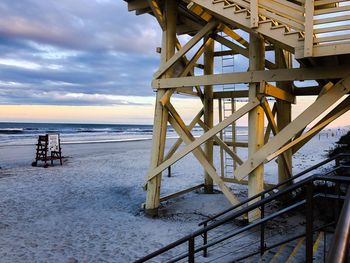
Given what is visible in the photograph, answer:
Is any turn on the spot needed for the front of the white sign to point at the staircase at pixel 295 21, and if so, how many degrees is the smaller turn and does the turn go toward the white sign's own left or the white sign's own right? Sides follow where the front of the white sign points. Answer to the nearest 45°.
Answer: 0° — it already faces it

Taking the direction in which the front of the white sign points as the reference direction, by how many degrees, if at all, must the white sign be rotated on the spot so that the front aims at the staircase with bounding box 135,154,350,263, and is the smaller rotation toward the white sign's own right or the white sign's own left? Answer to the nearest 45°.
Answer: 0° — it already faces it

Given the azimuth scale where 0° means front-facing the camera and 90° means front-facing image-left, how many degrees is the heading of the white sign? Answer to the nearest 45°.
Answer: approximately 0°

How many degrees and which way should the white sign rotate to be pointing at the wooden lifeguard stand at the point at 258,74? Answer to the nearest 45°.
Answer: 0° — it already faces it
